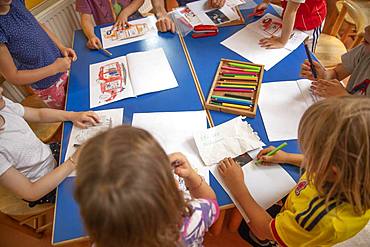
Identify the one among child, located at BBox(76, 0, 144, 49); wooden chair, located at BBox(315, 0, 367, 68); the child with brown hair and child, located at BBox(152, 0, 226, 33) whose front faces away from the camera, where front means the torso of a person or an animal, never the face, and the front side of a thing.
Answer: the child with brown hair

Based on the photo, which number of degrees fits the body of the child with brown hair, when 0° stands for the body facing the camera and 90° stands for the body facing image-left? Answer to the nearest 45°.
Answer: approximately 180°

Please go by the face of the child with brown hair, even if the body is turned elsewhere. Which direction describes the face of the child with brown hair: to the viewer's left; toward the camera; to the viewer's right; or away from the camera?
away from the camera

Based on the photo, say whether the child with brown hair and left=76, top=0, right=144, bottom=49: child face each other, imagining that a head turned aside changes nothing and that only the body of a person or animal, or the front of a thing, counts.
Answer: yes

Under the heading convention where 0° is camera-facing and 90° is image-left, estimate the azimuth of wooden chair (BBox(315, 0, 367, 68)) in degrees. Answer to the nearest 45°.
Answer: approximately 45°

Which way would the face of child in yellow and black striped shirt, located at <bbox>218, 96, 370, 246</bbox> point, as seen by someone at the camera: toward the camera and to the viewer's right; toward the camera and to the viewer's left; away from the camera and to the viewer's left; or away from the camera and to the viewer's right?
away from the camera and to the viewer's left

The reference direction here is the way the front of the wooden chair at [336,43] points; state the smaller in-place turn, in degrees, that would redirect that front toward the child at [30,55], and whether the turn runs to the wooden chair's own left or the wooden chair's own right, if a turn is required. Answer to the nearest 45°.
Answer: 0° — it already faces them

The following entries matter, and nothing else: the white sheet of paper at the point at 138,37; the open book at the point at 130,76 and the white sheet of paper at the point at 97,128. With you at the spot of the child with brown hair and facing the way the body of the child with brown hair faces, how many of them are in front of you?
3

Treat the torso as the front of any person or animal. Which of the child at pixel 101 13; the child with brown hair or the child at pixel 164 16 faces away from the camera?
the child with brown hair
